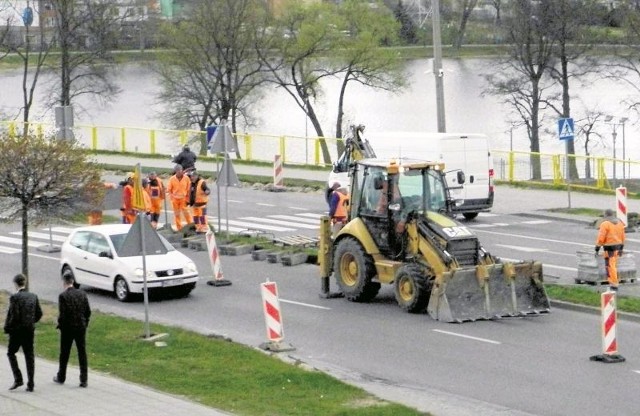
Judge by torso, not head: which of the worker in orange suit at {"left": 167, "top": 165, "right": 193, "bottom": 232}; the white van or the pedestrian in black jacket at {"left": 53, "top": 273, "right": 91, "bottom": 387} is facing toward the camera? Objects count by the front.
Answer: the worker in orange suit

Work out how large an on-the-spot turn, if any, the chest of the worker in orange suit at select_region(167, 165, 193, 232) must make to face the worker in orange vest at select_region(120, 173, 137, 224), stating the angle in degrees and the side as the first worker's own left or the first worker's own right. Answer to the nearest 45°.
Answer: approximately 90° to the first worker's own right

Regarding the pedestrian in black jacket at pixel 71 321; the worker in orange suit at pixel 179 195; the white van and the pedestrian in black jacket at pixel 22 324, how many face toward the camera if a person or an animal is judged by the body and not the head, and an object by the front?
1

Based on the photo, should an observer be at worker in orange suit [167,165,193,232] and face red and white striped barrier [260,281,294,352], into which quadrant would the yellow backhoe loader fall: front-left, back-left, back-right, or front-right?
front-left

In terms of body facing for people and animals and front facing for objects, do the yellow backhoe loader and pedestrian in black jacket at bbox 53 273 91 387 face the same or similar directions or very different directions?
very different directions

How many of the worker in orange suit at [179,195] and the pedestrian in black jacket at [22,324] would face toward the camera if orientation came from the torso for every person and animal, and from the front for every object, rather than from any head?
1

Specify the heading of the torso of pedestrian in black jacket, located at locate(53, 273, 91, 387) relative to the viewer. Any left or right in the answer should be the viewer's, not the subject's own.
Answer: facing away from the viewer and to the left of the viewer

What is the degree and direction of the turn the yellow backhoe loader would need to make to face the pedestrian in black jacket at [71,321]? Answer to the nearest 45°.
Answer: approximately 90° to its right

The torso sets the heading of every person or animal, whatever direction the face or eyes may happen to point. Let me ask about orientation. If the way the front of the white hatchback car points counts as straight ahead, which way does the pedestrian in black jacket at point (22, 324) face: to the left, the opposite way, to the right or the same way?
the opposite way

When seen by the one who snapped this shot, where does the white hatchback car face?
facing the viewer and to the right of the viewer

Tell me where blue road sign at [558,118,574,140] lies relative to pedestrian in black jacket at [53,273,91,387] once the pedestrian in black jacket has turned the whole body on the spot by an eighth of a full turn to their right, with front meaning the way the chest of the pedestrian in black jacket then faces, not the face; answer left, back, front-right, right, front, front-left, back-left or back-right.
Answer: front-right

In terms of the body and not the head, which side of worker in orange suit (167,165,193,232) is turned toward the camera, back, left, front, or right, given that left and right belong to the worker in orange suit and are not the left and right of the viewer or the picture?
front

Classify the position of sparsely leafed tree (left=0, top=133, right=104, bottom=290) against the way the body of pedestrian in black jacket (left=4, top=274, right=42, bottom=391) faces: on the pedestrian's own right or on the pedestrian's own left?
on the pedestrian's own right
